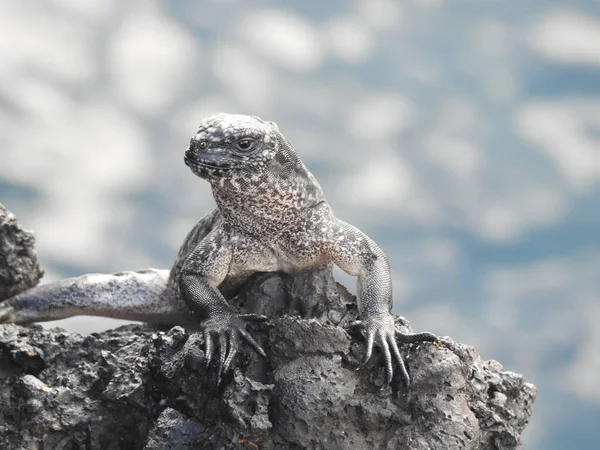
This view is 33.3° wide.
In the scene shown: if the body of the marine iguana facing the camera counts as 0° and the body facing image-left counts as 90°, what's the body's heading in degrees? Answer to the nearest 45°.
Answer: approximately 315°
